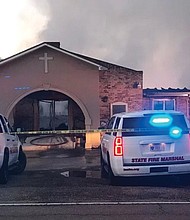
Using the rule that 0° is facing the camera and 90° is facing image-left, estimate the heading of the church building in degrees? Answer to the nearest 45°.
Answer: approximately 0°

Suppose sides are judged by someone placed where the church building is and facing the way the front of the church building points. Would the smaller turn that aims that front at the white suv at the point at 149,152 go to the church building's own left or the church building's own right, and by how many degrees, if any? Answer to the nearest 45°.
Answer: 0° — it already faces it

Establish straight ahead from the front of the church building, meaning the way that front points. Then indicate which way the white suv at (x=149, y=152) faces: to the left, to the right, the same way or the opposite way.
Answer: the opposite way

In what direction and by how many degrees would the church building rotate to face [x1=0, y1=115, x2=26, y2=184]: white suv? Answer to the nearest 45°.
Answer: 0° — it already faces it

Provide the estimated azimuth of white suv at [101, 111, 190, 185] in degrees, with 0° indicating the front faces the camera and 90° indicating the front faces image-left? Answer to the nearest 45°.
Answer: approximately 180°

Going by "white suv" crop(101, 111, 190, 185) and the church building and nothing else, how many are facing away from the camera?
1

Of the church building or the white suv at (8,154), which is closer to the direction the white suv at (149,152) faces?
the church building

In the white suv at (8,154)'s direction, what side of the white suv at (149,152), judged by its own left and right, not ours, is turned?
left

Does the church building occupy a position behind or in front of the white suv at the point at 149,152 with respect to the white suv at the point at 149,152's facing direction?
in front
